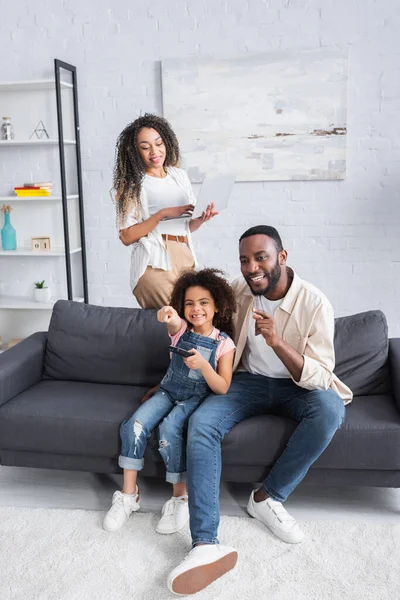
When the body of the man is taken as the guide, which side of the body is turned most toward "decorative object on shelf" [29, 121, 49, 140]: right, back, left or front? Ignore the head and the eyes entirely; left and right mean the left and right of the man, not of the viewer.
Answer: right

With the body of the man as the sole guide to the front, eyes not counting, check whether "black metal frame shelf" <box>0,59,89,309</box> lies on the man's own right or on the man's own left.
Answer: on the man's own right

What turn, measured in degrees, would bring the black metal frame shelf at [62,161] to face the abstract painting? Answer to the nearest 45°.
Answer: approximately 90° to its left

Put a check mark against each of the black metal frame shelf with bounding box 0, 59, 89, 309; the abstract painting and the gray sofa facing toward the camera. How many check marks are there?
3

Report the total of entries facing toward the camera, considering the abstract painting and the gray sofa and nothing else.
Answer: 2

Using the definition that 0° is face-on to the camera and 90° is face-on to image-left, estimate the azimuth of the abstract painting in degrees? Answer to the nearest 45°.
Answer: approximately 0°

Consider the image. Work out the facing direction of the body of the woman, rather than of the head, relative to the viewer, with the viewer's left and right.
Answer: facing the viewer and to the right of the viewer

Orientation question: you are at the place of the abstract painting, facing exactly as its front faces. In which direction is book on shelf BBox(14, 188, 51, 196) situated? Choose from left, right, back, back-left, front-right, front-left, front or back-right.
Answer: right

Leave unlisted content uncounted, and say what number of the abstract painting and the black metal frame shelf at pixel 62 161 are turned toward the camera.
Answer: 2

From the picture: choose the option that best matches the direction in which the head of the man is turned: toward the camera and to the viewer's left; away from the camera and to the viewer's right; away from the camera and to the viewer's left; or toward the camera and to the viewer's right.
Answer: toward the camera and to the viewer's left

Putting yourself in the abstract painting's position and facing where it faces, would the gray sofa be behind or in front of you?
in front

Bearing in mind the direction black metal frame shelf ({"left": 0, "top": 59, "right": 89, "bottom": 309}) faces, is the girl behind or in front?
in front

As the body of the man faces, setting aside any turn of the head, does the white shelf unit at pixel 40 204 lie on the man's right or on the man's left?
on the man's right
